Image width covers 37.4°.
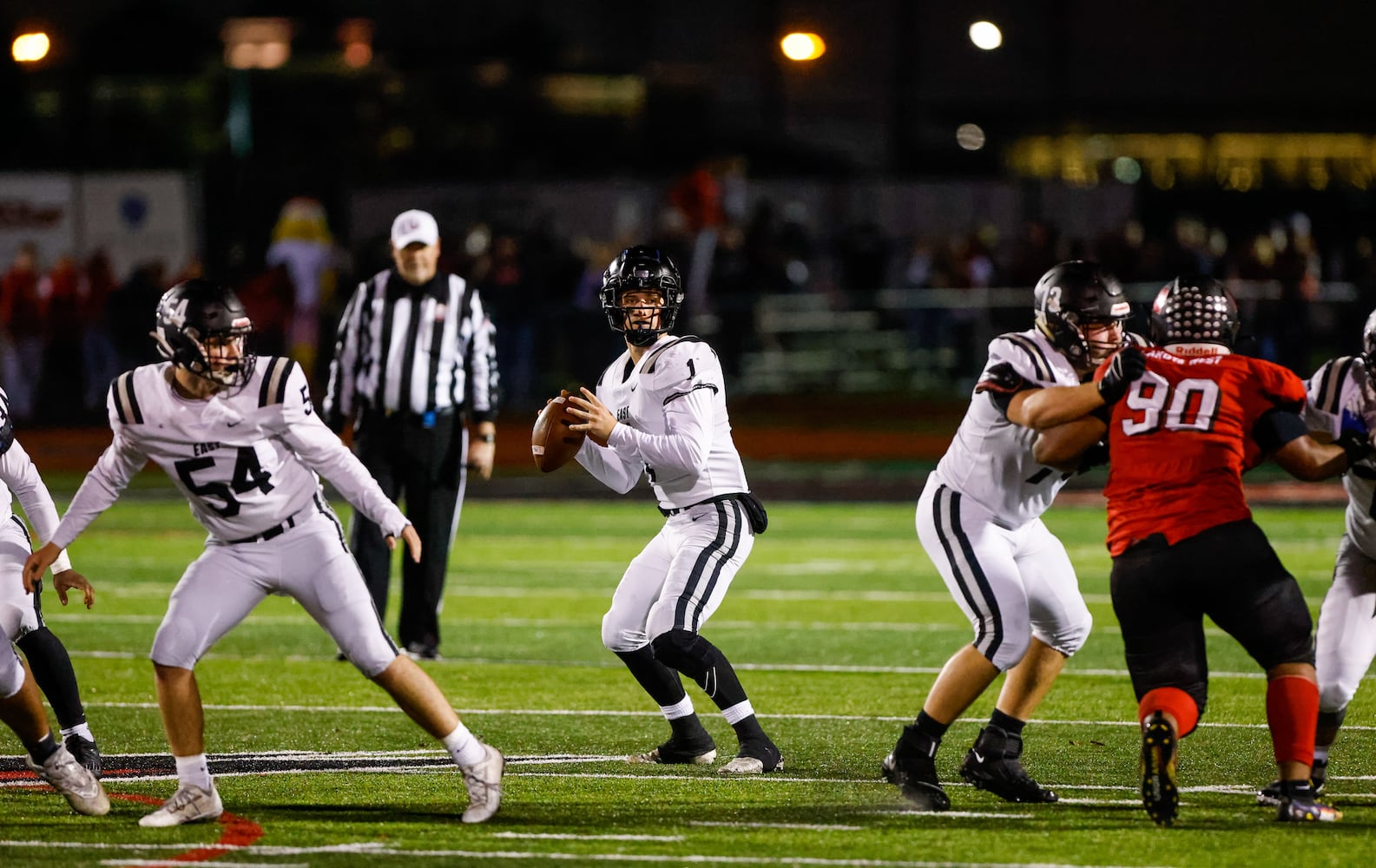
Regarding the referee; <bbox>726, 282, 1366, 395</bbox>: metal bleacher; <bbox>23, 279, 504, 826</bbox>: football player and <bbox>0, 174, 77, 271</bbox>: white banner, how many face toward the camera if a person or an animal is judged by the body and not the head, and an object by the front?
4

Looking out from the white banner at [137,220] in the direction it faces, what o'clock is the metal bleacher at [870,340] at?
The metal bleacher is roughly at 10 o'clock from the white banner.

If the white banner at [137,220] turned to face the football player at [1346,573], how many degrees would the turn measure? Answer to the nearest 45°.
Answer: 0° — it already faces them

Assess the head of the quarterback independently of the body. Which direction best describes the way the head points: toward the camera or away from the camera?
toward the camera

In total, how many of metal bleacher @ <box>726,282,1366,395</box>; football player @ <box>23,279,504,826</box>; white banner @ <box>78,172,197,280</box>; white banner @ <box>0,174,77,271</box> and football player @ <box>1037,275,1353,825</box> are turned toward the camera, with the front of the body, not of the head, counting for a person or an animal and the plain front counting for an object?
4

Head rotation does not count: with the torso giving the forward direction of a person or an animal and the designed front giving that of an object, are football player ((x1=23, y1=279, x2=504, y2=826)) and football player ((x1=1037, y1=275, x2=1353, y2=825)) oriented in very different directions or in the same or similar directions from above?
very different directions

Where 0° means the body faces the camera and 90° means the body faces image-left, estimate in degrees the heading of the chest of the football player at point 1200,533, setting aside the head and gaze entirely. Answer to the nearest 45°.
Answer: approximately 180°

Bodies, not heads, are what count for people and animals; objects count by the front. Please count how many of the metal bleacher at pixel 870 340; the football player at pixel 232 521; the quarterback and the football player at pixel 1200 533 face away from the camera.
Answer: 1

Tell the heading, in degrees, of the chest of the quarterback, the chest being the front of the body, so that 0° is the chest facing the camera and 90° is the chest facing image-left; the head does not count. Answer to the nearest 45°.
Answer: approximately 45°

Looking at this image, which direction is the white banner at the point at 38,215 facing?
toward the camera

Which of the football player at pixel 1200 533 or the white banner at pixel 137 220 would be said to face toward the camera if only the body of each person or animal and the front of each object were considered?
the white banner

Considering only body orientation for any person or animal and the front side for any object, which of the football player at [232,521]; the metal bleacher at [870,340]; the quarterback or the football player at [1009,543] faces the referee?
the metal bleacher

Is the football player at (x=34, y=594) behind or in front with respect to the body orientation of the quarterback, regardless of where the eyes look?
in front

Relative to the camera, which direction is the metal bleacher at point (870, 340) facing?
toward the camera

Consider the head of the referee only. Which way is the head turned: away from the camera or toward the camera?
toward the camera

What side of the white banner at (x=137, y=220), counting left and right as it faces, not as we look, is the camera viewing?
front
